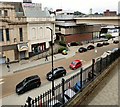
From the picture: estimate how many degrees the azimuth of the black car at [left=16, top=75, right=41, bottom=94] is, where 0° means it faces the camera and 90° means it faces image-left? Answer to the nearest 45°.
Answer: approximately 45°
